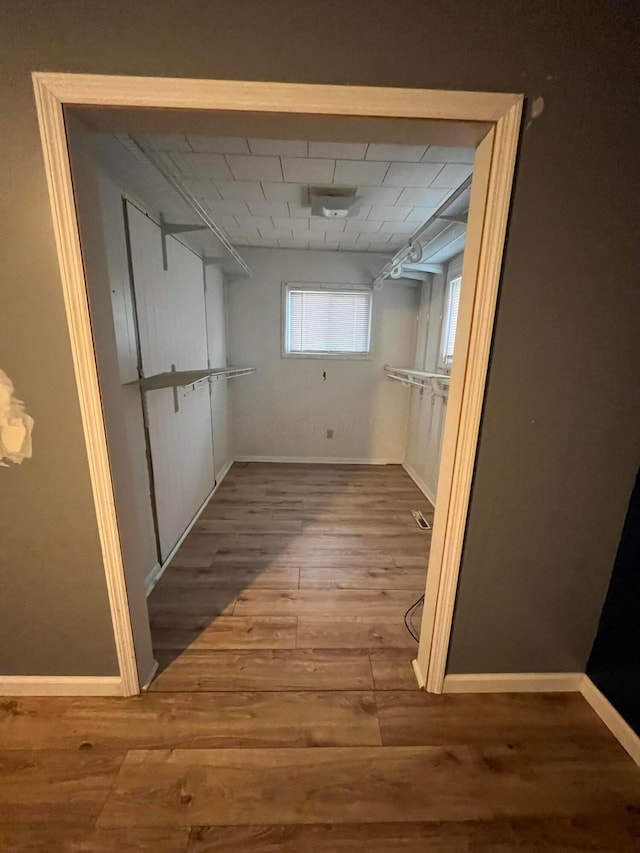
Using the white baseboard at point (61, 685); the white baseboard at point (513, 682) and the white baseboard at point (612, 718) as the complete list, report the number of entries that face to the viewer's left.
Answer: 1

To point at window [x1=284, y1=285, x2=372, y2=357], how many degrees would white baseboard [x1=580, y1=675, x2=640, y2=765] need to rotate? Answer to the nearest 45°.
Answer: approximately 45° to its right

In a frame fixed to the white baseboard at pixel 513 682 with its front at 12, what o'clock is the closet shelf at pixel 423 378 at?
The closet shelf is roughly at 5 o'clock from the white baseboard.

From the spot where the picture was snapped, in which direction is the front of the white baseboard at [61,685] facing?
facing the viewer

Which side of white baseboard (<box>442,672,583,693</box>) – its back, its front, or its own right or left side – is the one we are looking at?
front

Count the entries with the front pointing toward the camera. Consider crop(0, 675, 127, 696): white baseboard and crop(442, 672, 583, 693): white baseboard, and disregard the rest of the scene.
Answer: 2

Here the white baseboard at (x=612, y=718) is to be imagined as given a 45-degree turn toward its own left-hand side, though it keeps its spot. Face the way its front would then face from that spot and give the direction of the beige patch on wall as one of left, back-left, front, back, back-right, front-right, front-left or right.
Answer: front

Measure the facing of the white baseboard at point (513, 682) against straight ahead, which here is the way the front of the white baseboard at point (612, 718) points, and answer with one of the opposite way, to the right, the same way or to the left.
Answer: to the left

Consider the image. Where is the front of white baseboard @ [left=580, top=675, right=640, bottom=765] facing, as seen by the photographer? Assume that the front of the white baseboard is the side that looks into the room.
facing to the left of the viewer

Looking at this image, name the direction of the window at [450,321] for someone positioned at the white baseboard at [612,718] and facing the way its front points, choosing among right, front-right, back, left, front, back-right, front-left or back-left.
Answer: front-right
